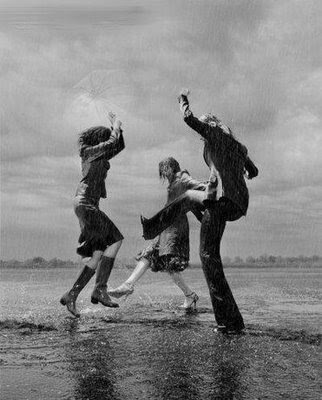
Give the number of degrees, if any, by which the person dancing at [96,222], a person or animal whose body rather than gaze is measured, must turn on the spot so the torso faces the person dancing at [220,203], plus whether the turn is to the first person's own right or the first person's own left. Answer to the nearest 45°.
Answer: approximately 45° to the first person's own right

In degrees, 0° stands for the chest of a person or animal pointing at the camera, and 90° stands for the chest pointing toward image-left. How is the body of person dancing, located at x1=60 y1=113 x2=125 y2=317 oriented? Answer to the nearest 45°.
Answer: approximately 270°
